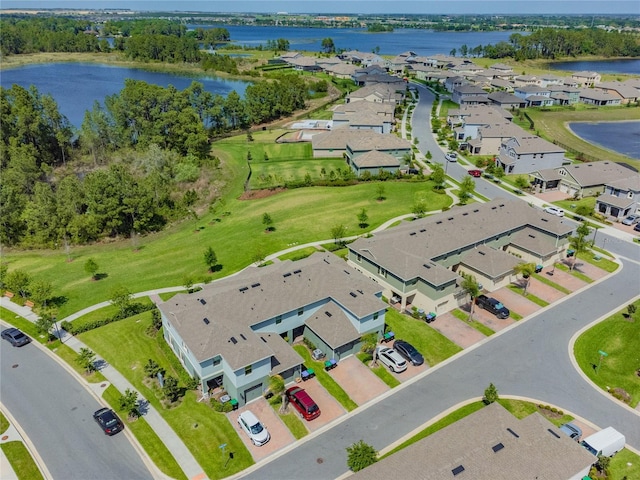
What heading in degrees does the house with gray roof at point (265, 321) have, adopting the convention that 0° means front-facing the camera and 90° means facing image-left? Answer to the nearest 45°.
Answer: approximately 315°

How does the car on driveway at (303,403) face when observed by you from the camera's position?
facing away from the viewer and to the left of the viewer

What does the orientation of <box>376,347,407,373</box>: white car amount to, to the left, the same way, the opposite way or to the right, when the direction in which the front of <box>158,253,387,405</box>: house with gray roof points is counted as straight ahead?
the opposite way

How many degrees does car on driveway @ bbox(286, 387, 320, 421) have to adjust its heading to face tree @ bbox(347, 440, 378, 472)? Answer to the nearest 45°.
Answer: approximately 180°

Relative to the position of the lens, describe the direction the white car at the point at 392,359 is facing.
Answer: facing away from the viewer and to the left of the viewer

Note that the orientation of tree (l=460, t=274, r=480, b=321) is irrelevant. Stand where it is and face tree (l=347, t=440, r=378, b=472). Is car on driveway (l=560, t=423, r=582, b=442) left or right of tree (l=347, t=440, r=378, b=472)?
left

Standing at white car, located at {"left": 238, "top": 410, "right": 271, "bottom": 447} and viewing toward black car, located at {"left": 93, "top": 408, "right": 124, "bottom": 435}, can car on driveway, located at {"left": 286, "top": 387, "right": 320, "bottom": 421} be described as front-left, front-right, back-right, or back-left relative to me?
back-right

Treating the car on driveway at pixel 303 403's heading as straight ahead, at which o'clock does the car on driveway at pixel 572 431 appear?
the car on driveway at pixel 572 431 is roughly at 5 o'clock from the car on driveway at pixel 303 403.

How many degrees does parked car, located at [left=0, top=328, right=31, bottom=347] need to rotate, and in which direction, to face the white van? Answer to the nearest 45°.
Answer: approximately 180°

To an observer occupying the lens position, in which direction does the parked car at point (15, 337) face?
facing away from the viewer and to the left of the viewer

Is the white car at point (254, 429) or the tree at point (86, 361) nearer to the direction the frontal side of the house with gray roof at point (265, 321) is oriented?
the white car
